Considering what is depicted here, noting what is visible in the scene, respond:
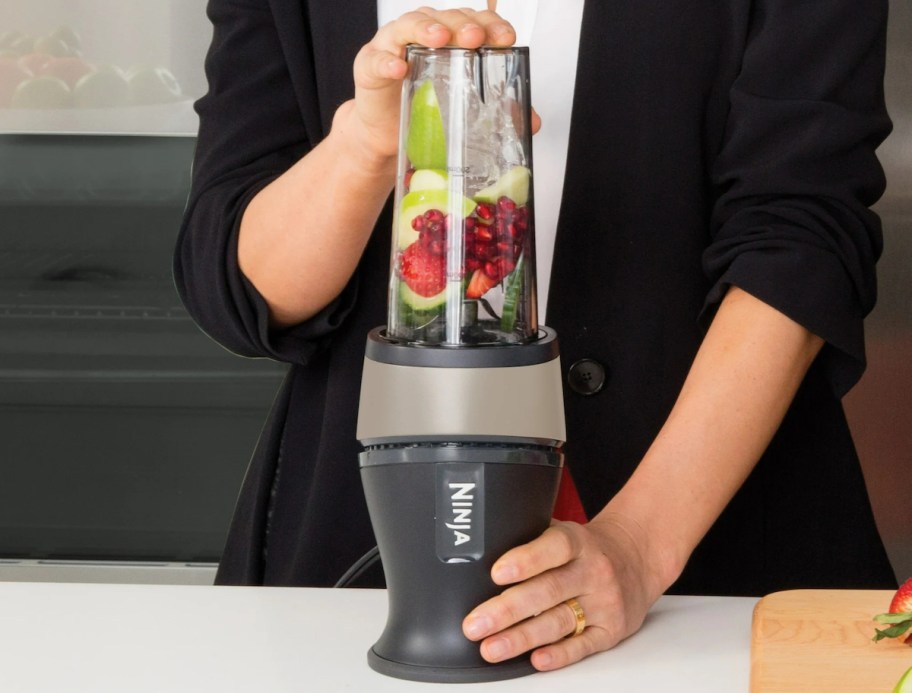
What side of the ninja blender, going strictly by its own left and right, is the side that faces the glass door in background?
back

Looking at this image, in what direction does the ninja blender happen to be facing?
toward the camera

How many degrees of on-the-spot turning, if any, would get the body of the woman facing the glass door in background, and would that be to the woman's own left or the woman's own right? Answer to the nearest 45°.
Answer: approximately 135° to the woman's own right
